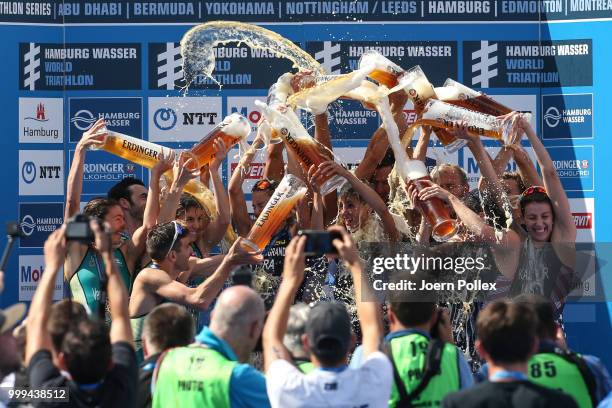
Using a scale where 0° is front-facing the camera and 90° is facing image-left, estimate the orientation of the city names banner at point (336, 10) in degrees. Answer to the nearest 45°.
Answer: approximately 0°

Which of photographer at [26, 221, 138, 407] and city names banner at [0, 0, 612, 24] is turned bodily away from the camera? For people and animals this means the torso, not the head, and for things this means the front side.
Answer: the photographer

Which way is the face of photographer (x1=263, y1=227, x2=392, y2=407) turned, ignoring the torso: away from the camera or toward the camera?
away from the camera

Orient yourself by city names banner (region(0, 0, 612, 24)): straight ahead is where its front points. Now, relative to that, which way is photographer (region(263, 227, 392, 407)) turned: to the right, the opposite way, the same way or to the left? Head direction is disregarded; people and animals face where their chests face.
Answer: the opposite way

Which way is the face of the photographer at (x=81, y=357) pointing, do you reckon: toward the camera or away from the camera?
away from the camera

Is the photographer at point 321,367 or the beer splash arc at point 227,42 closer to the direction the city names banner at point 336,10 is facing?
the photographer

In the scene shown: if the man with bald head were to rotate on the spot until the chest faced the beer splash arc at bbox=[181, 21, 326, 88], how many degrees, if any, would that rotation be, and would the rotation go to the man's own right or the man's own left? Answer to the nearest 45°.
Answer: approximately 45° to the man's own left

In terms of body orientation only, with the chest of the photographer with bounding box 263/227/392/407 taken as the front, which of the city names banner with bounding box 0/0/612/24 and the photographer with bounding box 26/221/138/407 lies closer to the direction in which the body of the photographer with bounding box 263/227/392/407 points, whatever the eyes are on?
the city names banner

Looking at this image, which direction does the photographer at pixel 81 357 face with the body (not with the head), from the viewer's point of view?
away from the camera

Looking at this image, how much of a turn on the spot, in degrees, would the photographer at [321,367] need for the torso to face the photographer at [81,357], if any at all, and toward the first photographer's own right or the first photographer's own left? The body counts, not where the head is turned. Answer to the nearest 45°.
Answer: approximately 90° to the first photographer's own left

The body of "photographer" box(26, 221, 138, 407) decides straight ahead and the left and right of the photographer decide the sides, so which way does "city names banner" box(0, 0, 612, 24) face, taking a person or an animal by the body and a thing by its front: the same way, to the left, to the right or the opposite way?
the opposite way

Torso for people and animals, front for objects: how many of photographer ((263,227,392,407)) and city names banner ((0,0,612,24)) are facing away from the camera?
1

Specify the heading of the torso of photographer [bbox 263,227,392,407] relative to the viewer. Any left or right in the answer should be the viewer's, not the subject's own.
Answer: facing away from the viewer

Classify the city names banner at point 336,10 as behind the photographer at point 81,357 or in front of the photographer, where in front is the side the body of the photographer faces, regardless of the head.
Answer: in front

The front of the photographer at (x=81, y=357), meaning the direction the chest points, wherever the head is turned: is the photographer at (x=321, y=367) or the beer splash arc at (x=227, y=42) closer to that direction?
the beer splash arc
